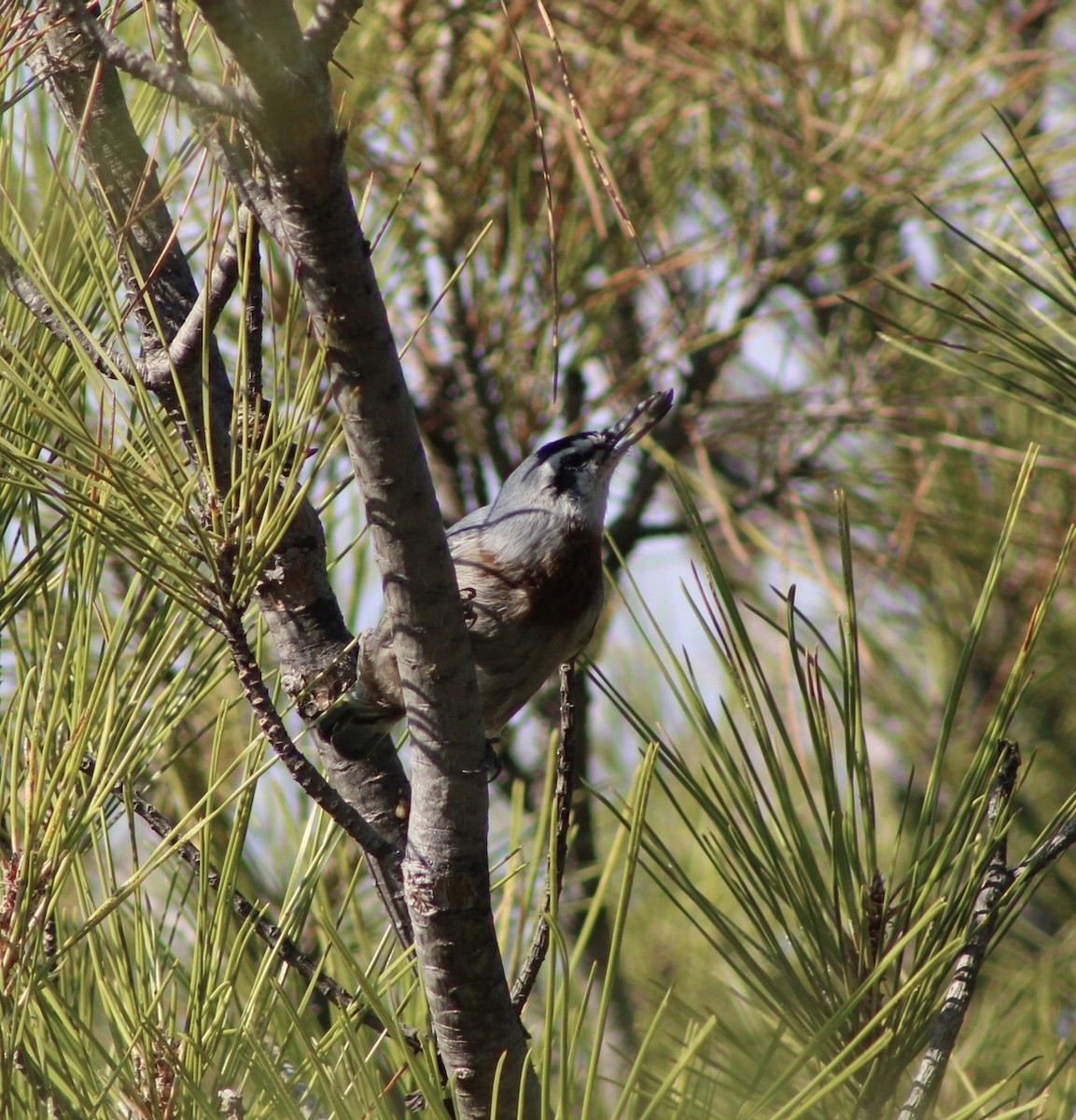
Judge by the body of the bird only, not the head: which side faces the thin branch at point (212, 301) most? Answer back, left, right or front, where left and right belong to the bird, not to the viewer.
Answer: back

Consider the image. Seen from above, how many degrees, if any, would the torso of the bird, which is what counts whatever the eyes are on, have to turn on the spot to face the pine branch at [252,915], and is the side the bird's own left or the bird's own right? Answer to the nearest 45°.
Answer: approximately 90° to the bird's own right

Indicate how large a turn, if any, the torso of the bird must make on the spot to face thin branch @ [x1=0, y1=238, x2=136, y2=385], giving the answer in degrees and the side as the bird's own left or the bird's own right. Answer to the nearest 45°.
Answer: approximately 135° to the bird's own right

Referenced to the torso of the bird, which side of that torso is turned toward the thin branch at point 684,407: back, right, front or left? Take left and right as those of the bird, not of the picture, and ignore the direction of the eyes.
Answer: left
